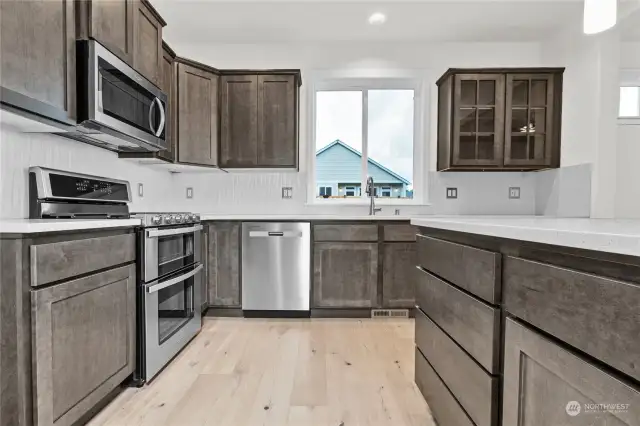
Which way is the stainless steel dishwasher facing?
toward the camera

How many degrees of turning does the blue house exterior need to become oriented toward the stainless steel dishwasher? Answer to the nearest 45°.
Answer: approximately 45° to its right

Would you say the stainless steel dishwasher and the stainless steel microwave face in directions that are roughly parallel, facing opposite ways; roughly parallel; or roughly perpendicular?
roughly perpendicular

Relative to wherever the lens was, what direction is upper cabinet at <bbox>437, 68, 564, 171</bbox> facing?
facing the viewer

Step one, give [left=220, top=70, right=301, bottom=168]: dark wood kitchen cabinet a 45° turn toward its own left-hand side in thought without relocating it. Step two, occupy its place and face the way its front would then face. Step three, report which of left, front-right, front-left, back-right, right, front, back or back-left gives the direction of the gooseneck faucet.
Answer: front-left

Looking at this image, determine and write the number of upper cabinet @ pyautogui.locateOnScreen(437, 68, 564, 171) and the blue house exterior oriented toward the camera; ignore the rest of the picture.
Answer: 2

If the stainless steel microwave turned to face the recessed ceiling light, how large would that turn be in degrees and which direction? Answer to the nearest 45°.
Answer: approximately 45° to its left

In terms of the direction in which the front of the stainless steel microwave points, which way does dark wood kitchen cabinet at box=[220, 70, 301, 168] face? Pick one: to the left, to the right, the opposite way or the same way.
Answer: to the right

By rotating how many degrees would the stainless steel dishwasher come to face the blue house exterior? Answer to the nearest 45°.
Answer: approximately 135° to its left

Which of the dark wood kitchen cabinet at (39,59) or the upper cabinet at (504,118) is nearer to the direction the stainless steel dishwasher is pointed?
the dark wood kitchen cabinet

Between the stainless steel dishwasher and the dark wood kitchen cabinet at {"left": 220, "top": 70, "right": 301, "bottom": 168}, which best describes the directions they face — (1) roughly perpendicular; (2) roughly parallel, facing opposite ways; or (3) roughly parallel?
roughly parallel

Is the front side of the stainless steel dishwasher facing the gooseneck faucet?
no

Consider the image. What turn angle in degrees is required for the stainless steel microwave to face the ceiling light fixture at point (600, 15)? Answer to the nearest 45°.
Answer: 0° — it already faces it
